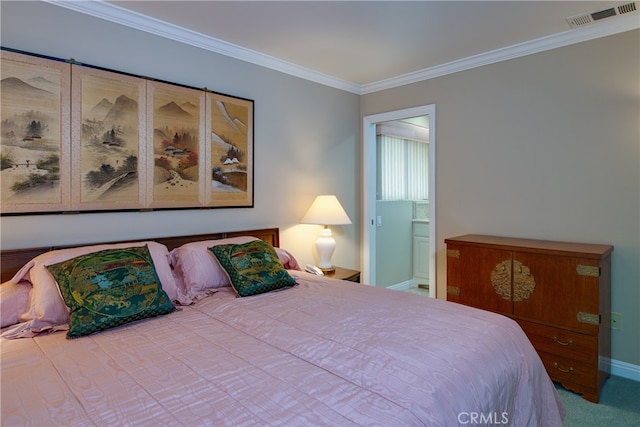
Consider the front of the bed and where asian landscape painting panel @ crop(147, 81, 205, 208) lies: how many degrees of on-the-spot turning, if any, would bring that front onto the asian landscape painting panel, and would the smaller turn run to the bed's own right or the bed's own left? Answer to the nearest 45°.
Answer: approximately 180°

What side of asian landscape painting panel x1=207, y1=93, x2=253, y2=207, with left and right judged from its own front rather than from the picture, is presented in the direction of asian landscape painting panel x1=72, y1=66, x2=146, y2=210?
right

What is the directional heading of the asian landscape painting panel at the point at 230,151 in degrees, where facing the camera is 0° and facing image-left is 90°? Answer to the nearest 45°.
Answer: approximately 315°

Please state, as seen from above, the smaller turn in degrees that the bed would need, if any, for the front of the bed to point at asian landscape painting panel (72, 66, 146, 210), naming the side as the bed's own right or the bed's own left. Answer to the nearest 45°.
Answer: approximately 180°

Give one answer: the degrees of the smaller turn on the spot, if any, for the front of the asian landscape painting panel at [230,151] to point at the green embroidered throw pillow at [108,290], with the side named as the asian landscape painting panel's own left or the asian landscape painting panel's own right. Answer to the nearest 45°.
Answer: approximately 90° to the asian landscape painting panel's own right

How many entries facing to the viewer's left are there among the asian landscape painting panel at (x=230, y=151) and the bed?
0

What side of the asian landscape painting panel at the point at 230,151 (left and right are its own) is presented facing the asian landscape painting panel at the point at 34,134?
right

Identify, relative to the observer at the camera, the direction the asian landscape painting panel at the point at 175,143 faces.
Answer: facing the viewer and to the right of the viewer

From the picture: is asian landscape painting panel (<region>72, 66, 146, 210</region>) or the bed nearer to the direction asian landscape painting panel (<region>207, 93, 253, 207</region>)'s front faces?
the bed
